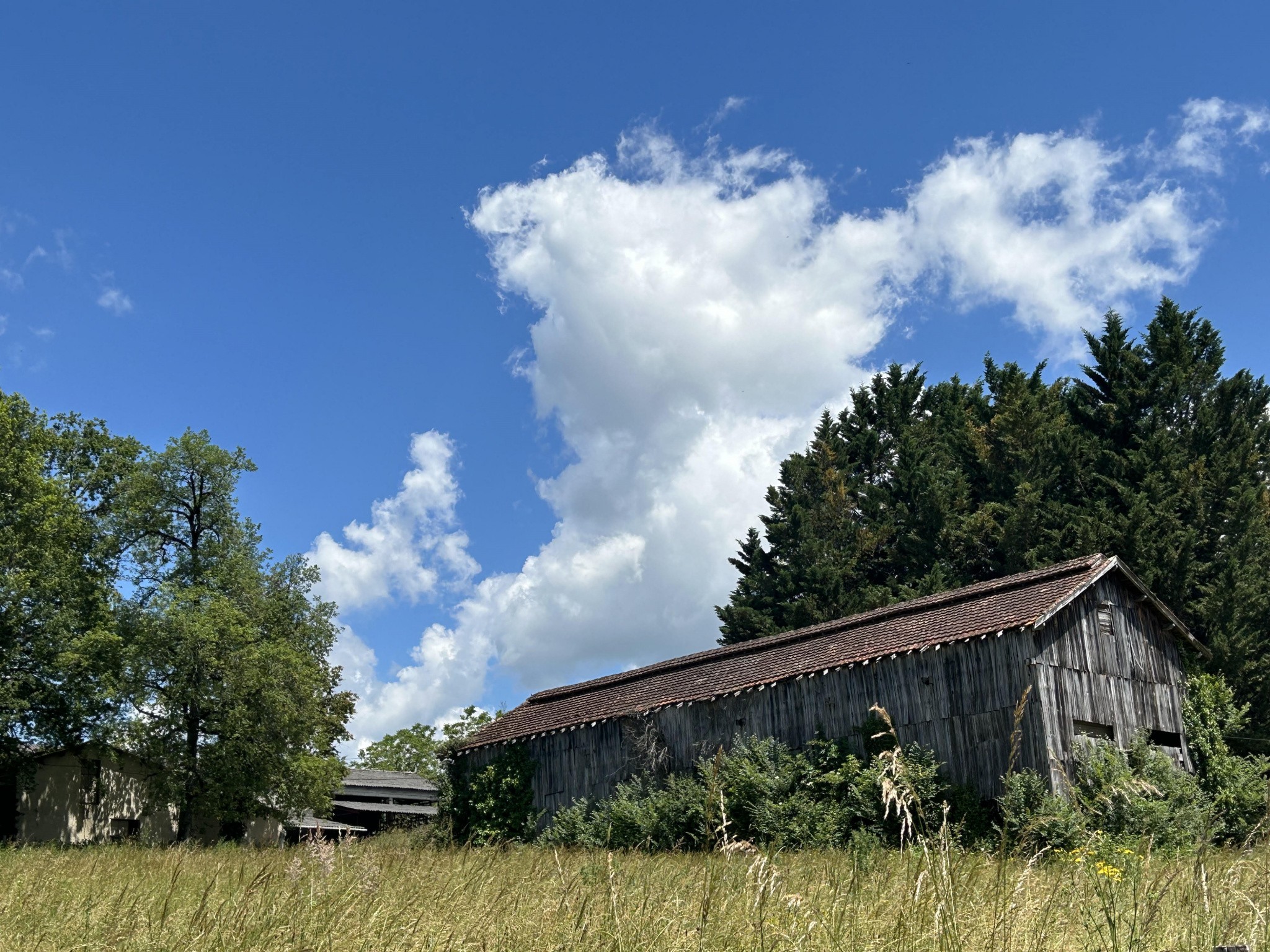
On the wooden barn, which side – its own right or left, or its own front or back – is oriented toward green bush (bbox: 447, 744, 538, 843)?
back

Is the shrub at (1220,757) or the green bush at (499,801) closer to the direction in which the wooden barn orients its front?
the shrub

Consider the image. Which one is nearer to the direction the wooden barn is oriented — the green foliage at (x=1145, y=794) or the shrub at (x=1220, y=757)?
the green foliage

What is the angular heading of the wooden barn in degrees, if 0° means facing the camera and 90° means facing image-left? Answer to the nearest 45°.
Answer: approximately 315°

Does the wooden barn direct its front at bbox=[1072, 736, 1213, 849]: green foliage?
yes
